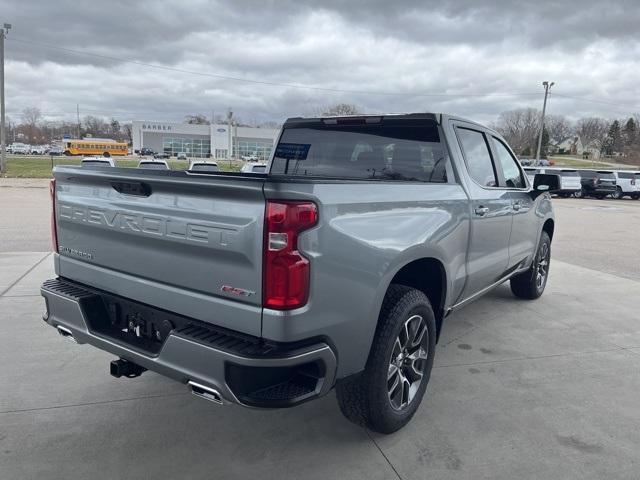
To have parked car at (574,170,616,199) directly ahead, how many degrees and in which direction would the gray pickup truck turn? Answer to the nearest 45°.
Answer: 0° — it already faces it

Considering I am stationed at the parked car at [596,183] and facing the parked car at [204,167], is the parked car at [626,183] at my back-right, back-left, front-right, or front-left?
back-left

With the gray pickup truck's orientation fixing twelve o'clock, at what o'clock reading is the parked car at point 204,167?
The parked car is roughly at 10 o'clock from the gray pickup truck.

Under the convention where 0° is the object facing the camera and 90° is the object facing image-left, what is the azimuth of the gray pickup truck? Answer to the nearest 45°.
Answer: approximately 225°

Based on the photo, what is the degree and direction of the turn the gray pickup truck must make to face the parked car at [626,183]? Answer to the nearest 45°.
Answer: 0° — it already faces it

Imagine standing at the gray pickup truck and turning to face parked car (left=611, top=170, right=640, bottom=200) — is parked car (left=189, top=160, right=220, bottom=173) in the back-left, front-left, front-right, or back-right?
front-left
